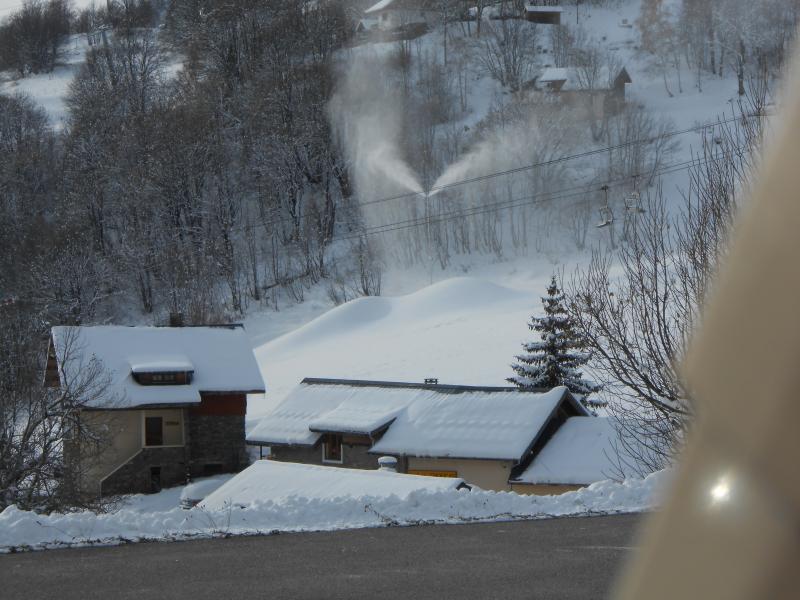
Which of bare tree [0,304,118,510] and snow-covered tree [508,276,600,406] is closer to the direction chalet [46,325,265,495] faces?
the bare tree

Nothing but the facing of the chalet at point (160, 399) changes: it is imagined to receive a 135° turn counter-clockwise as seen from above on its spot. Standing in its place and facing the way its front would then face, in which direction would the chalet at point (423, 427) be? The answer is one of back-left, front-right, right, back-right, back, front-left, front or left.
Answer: right

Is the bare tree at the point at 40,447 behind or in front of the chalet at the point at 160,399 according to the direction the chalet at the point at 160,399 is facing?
in front

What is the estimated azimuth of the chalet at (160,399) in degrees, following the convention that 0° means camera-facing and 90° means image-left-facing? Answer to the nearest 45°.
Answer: approximately 0°
